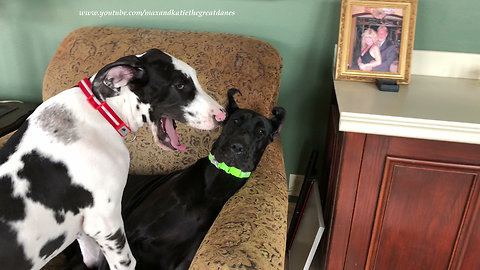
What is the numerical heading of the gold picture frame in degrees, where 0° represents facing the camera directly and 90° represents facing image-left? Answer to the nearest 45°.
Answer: approximately 0°

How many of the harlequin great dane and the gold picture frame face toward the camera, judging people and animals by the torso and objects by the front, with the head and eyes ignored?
1

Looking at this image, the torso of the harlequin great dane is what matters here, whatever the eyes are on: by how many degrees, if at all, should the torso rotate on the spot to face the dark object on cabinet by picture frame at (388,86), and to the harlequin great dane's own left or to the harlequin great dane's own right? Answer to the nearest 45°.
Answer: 0° — it already faces it

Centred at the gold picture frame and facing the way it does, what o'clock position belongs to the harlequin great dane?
The harlequin great dane is roughly at 1 o'clock from the gold picture frame.

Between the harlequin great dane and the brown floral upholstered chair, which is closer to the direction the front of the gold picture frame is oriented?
the harlequin great dane

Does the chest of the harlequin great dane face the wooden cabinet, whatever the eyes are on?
yes

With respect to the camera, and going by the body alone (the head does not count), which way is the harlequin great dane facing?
to the viewer's right
